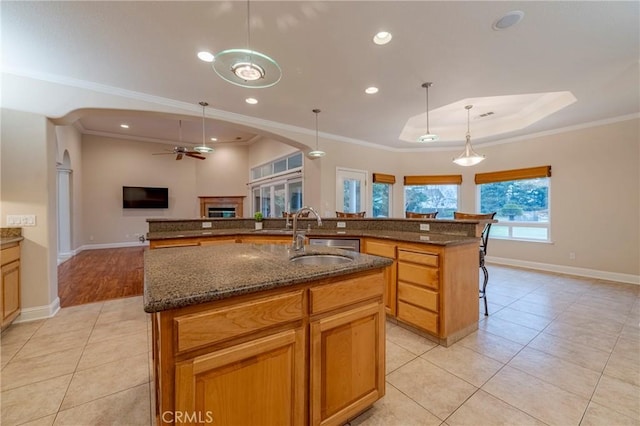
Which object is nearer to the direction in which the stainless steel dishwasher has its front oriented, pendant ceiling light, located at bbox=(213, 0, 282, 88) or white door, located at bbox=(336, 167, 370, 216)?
the pendant ceiling light

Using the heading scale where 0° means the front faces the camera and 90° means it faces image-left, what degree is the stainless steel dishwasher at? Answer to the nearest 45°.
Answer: approximately 45°

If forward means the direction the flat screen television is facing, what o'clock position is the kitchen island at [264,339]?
The kitchen island is roughly at 12 o'clock from the flat screen television.

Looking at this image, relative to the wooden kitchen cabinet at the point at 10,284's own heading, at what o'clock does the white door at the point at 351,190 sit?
The white door is roughly at 11 o'clock from the wooden kitchen cabinet.

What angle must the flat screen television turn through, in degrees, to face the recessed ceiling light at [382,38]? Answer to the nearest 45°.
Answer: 0° — it already faces it

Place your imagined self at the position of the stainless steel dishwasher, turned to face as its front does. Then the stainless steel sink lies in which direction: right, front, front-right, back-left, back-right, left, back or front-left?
front-left

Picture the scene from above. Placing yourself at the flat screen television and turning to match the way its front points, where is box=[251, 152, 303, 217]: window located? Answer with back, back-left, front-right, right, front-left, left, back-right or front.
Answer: front-left

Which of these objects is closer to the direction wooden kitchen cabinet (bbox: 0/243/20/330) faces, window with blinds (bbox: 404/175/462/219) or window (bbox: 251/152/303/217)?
the window with blinds

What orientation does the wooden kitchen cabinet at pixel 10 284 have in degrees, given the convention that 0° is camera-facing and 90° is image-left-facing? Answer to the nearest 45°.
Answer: approximately 315°

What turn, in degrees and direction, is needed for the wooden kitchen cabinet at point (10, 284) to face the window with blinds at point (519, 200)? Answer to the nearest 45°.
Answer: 0° — it already faces it

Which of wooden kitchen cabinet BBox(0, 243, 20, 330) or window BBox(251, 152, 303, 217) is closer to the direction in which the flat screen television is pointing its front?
the wooden kitchen cabinet

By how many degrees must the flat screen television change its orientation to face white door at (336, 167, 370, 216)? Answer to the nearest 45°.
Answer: approximately 45° to its left
